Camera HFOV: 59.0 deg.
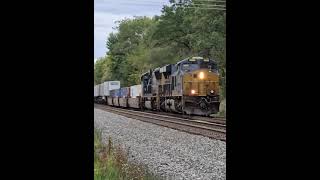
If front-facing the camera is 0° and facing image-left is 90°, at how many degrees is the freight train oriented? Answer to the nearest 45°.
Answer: approximately 315°
